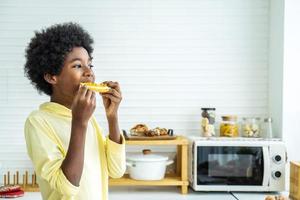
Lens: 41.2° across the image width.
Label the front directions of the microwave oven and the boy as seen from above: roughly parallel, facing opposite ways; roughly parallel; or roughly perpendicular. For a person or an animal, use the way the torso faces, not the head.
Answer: roughly perpendicular

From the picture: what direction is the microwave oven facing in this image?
toward the camera

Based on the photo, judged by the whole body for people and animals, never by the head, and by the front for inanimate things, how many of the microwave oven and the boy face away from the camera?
0

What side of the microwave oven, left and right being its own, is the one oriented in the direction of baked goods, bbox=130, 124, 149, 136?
right

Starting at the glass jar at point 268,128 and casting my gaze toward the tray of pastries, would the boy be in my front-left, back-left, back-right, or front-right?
front-left

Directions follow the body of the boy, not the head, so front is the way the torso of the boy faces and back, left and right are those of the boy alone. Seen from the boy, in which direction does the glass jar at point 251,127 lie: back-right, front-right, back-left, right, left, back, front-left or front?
left
